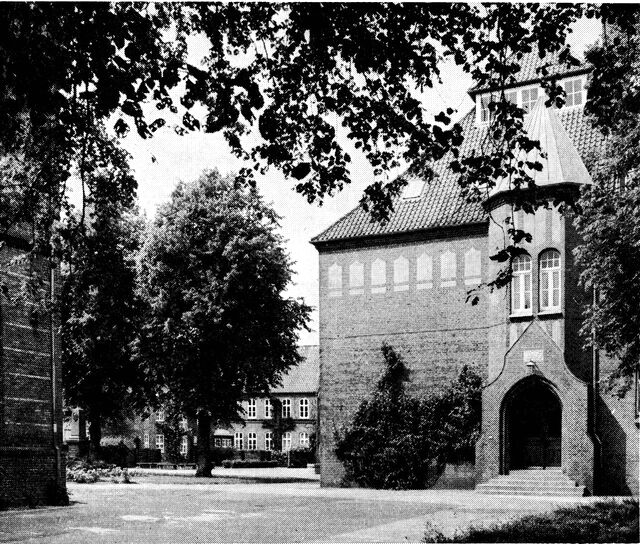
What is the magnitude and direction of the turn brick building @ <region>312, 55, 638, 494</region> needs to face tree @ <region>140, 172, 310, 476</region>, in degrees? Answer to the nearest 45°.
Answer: approximately 135° to its right

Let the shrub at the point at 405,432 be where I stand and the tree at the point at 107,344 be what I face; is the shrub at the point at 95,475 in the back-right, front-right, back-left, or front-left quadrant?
front-left

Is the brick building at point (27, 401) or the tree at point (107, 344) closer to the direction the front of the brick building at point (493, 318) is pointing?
the brick building

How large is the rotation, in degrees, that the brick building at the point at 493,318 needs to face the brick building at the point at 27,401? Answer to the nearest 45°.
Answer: approximately 45° to its right

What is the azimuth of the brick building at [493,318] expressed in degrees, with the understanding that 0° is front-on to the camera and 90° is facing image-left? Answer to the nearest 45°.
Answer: approximately 0°
